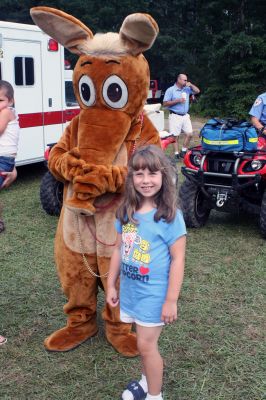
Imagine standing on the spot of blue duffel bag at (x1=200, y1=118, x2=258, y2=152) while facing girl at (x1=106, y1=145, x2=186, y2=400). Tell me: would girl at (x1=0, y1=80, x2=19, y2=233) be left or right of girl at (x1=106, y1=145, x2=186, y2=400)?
right

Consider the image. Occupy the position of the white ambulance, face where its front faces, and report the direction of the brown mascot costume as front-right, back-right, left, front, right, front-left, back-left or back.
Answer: back-right

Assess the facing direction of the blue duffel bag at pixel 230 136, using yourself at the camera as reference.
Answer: facing the viewer

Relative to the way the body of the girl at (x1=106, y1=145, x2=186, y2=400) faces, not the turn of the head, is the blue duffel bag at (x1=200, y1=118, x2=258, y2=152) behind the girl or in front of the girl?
behind

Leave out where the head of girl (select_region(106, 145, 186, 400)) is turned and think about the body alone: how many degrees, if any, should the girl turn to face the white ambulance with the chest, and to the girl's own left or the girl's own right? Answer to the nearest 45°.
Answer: approximately 135° to the girl's own right

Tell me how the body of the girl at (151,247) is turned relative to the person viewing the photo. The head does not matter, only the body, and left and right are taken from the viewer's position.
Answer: facing the viewer and to the left of the viewer

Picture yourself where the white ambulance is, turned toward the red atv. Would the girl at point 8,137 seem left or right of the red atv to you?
right

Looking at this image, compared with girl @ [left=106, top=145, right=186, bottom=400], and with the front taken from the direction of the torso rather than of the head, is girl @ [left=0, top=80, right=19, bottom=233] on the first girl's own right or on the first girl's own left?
on the first girl's own right

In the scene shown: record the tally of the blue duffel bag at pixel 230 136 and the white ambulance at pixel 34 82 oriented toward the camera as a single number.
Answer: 1
